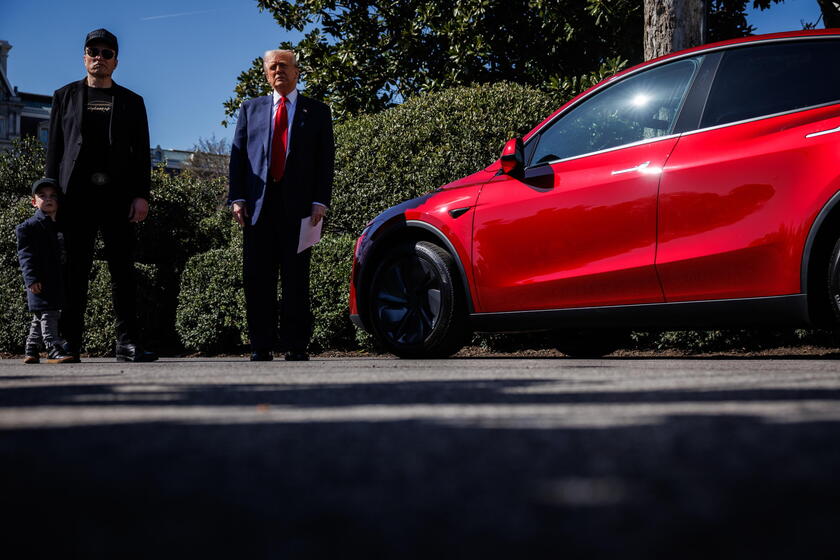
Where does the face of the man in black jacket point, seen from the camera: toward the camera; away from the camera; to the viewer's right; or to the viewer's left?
toward the camera

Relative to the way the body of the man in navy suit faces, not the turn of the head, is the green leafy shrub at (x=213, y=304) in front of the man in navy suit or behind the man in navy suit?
behind

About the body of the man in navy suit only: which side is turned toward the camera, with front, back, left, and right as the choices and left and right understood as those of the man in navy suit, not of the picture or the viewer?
front

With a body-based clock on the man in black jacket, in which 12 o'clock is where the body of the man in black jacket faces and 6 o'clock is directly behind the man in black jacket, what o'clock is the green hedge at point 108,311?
The green hedge is roughly at 6 o'clock from the man in black jacket.

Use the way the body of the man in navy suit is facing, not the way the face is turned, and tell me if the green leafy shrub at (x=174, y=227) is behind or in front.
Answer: behind

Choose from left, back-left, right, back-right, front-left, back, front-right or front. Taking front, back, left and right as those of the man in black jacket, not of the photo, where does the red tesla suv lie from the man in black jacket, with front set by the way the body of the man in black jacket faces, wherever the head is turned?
front-left

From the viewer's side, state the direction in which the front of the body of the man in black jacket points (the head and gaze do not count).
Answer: toward the camera

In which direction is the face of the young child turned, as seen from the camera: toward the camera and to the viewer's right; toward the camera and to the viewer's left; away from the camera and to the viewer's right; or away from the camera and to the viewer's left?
toward the camera and to the viewer's right

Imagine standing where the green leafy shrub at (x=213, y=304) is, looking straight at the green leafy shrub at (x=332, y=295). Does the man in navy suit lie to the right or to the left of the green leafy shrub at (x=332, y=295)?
right

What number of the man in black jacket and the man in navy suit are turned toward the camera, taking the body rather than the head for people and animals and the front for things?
2

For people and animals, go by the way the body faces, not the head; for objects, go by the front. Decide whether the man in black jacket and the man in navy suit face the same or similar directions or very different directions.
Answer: same or similar directions

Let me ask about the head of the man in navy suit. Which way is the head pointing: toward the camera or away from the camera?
toward the camera
